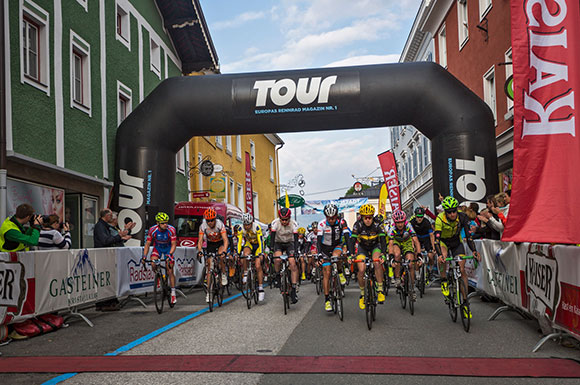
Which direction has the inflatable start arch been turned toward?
toward the camera

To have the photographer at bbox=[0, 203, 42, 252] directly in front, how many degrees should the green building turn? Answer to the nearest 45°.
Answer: approximately 45° to its right

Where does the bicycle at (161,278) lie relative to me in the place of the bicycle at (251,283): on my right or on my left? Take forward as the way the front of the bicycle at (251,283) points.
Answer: on my right

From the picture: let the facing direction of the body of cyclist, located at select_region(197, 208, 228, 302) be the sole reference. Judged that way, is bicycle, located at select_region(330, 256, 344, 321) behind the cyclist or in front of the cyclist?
in front

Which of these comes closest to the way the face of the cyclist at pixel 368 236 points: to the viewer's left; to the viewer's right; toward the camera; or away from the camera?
toward the camera

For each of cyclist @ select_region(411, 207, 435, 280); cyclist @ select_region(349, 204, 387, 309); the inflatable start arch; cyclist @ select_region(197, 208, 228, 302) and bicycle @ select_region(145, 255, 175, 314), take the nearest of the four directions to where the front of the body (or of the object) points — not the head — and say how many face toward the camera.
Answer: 5

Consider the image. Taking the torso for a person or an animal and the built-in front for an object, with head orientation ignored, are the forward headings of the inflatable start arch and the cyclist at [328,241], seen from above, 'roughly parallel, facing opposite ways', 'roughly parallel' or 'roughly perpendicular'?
roughly parallel

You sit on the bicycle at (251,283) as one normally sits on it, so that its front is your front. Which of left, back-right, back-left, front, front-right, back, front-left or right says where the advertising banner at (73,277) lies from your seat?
front-right

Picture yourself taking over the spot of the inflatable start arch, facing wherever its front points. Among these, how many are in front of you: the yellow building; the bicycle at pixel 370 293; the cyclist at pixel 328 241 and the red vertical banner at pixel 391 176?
2

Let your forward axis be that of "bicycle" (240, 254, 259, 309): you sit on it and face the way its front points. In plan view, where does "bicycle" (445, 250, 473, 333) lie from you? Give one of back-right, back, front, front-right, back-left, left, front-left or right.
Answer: front-left

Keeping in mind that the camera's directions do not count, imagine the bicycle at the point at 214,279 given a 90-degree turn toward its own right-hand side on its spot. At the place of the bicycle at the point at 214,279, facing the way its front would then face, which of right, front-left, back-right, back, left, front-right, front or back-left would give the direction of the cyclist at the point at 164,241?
front

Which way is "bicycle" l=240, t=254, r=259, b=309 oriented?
toward the camera

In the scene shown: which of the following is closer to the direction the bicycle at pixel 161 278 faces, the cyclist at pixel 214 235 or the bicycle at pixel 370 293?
the bicycle

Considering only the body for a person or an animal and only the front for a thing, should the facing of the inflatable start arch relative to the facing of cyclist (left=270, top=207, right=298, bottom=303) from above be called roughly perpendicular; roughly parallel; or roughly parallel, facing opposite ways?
roughly parallel

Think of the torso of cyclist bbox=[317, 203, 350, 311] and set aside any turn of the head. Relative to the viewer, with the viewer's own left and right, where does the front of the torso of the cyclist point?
facing the viewer

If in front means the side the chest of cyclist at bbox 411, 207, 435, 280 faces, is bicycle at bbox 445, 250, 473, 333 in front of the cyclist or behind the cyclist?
in front

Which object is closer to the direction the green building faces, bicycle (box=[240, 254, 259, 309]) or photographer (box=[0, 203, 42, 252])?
the bicycle
